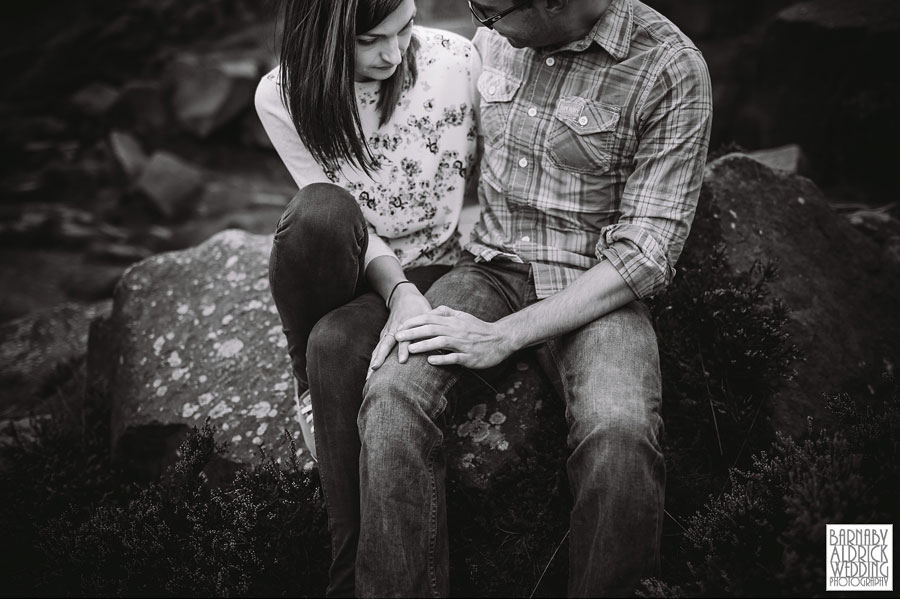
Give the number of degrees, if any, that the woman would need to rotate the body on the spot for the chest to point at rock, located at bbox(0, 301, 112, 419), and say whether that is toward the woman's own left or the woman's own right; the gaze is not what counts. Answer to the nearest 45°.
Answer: approximately 135° to the woman's own right

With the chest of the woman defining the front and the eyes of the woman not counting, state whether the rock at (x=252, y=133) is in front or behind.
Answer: behind

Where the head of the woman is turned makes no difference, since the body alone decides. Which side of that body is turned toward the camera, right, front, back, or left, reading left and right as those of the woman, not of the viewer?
front

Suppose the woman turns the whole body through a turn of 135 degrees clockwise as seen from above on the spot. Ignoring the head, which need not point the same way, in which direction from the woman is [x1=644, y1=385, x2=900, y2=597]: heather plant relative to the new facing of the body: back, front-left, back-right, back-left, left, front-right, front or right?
back

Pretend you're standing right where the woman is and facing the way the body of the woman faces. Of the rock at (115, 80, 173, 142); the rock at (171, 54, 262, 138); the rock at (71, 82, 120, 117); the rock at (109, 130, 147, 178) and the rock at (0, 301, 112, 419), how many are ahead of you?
0

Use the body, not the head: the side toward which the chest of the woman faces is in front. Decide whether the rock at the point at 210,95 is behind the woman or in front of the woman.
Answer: behind

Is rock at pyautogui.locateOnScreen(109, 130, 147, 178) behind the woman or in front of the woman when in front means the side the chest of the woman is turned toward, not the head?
behind

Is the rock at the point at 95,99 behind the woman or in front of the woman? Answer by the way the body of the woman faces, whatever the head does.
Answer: behind

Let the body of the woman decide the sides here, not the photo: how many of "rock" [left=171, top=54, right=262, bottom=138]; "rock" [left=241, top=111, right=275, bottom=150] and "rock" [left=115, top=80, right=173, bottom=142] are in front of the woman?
0
